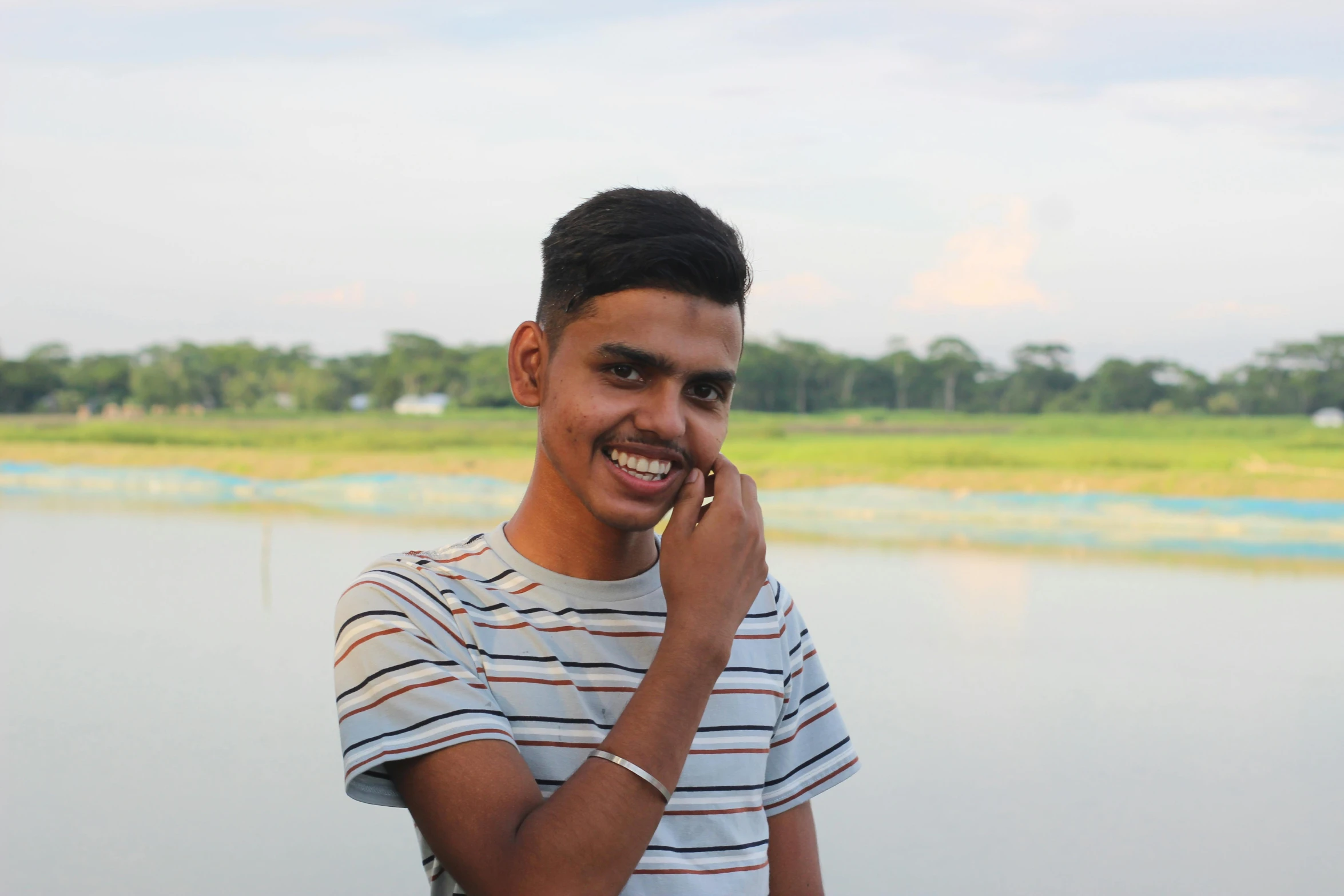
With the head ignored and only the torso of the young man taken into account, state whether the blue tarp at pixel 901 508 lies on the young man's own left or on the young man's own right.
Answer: on the young man's own left

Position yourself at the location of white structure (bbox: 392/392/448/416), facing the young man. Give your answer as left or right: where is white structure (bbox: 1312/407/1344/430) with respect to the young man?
left

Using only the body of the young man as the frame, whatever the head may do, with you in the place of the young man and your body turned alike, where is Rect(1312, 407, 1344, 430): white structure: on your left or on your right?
on your left

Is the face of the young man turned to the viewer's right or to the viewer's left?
to the viewer's right

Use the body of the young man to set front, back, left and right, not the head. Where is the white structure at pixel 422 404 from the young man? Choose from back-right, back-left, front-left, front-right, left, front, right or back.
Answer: back-left
